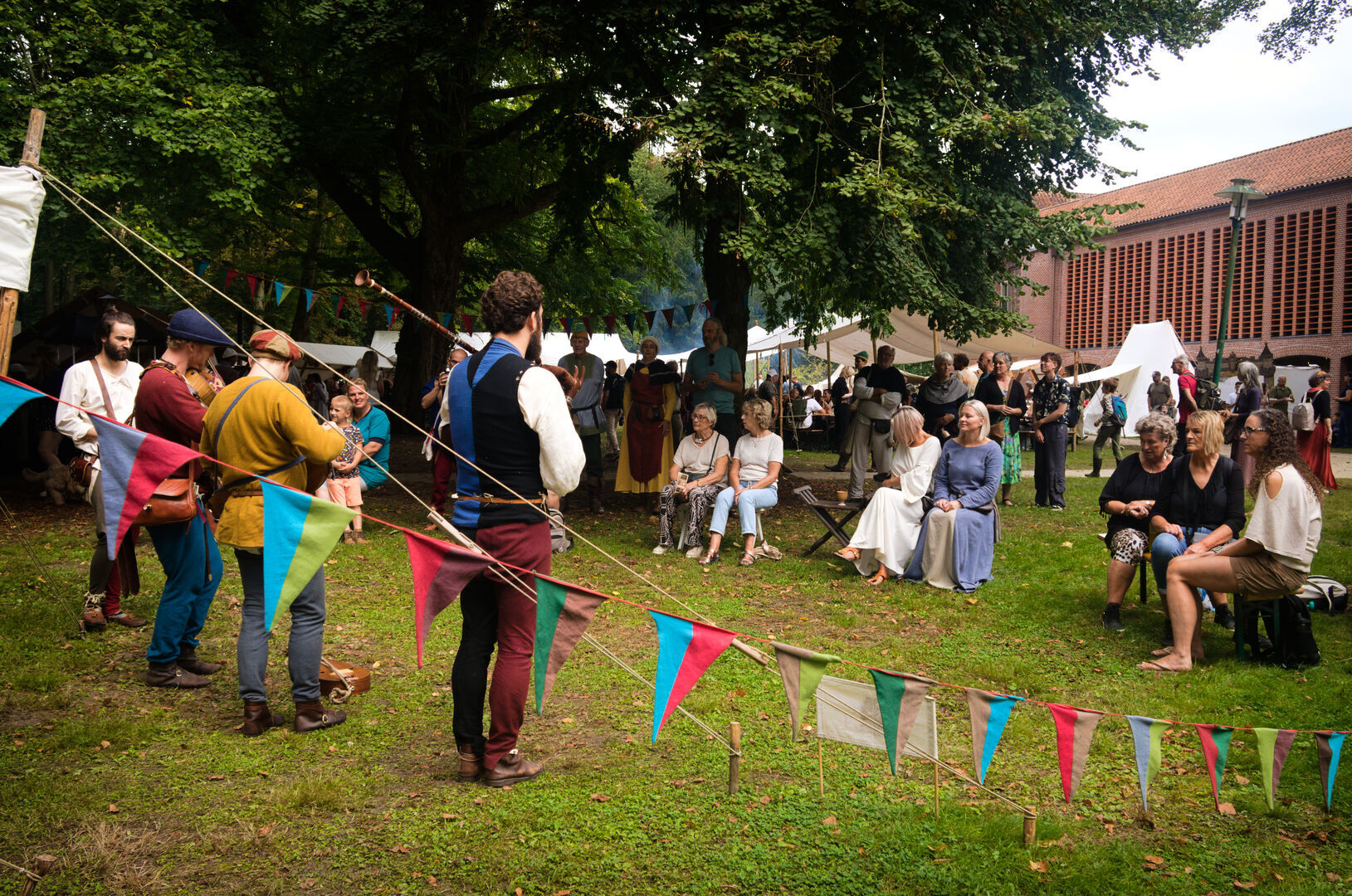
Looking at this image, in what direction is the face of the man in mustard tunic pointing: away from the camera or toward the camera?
away from the camera

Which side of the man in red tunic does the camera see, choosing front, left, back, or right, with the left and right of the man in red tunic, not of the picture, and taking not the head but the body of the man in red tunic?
right

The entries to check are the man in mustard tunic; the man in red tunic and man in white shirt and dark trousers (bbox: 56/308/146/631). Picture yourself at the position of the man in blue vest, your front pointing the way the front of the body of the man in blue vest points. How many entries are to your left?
3

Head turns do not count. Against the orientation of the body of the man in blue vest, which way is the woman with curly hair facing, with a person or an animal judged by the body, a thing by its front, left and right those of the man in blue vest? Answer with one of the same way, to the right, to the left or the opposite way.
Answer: to the left

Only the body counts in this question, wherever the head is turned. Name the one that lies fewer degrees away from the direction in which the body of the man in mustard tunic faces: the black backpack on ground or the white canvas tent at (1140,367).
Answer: the white canvas tent

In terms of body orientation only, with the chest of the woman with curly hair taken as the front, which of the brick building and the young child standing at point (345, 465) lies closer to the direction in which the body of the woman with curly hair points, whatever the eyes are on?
the young child standing

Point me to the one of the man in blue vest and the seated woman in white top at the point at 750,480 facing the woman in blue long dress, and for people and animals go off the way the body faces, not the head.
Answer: the man in blue vest

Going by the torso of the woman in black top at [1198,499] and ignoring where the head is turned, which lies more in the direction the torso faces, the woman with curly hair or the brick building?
the woman with curly hair

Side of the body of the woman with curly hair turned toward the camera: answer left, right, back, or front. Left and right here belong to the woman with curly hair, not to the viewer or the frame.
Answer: left

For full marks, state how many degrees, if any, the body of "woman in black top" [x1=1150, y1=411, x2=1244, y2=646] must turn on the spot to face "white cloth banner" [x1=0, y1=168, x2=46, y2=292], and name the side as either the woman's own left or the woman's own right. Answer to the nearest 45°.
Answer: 0° — they already face it

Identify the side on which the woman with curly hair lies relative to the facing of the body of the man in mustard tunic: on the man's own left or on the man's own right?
on the man's own right
